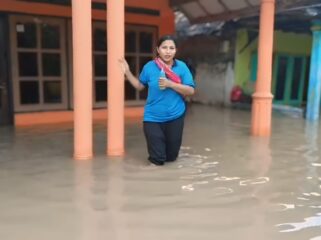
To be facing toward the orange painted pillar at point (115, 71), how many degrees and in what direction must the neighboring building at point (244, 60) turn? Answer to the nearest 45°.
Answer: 0° — it already faces it

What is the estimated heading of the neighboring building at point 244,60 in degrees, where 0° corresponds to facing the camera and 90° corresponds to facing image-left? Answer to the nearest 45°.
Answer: approximately 0°

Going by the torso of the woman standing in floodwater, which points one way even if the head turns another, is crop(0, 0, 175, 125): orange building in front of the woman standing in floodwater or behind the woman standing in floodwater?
behind

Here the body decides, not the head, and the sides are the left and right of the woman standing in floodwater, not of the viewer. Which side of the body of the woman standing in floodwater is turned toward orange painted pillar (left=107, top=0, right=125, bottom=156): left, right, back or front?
right

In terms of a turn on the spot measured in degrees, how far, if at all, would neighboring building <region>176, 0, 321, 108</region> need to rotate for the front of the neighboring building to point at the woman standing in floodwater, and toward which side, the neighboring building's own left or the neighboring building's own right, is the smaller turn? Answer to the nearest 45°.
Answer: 0° — it already faces them

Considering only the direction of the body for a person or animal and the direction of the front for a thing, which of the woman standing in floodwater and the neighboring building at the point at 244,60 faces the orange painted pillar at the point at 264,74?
the neighboring building

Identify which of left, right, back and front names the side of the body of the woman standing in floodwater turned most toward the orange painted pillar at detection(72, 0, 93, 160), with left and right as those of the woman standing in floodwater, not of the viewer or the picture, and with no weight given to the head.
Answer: right
